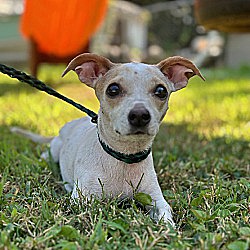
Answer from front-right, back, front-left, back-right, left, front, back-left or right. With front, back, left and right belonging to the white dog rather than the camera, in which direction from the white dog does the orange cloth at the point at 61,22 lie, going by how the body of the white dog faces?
back-left
